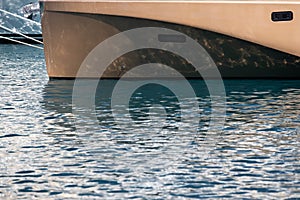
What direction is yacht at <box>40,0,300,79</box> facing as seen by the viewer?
to the viewer's left
